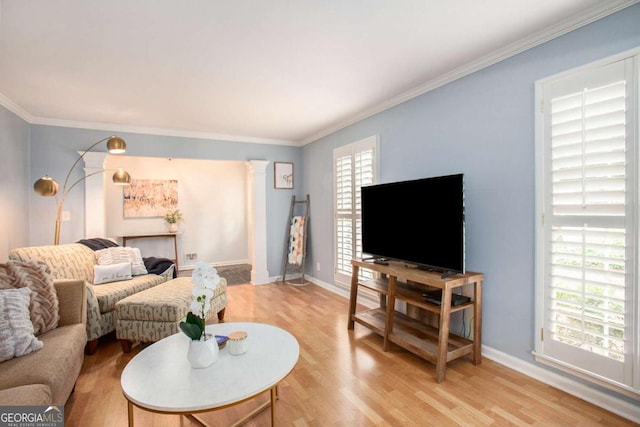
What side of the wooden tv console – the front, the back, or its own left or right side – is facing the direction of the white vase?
front

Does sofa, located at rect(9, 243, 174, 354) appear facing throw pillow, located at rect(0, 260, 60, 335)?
no

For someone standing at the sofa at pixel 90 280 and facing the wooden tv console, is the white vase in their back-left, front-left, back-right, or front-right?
front-right

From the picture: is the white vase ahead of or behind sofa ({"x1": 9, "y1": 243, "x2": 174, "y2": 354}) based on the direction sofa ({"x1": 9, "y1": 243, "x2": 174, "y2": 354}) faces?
ahead

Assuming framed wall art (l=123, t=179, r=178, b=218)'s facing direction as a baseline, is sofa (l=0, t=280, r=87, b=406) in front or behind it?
in front

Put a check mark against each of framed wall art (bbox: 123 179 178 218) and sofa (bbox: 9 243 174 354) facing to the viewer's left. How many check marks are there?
0

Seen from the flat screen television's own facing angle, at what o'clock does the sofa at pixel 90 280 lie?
The sofa is roughly at 1 o'clock from the flat screen television.

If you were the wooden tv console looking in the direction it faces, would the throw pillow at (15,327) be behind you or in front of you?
in front

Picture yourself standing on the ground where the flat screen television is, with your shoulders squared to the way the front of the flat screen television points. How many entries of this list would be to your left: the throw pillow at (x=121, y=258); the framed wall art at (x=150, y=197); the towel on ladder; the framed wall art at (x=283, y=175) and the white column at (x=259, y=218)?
0

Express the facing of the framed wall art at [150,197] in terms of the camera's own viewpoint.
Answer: facing the viewer

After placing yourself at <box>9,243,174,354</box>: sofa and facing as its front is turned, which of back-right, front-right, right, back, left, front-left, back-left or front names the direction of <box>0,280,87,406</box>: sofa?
front-right

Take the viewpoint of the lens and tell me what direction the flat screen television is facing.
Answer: facing the viewer and to the left of the viewer

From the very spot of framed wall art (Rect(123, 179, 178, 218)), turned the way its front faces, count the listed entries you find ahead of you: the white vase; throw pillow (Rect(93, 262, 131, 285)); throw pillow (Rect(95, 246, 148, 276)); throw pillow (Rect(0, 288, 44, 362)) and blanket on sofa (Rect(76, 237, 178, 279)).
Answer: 5

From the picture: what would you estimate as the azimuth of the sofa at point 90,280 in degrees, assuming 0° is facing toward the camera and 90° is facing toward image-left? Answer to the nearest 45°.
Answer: approximately 315°

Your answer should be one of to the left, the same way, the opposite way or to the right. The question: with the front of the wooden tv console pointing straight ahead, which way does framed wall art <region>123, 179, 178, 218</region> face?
to the left

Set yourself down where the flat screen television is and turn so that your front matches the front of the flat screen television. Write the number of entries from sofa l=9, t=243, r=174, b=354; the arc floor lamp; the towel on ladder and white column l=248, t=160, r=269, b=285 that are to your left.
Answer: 0

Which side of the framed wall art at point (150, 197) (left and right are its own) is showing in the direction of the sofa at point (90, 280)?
front

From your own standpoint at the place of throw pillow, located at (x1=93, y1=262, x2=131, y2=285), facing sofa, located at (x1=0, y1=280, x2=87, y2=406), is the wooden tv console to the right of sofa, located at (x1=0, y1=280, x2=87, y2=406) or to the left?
left

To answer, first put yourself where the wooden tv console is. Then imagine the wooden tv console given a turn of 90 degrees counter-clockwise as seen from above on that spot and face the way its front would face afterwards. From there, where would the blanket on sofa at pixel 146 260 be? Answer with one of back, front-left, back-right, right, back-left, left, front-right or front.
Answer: back-right
